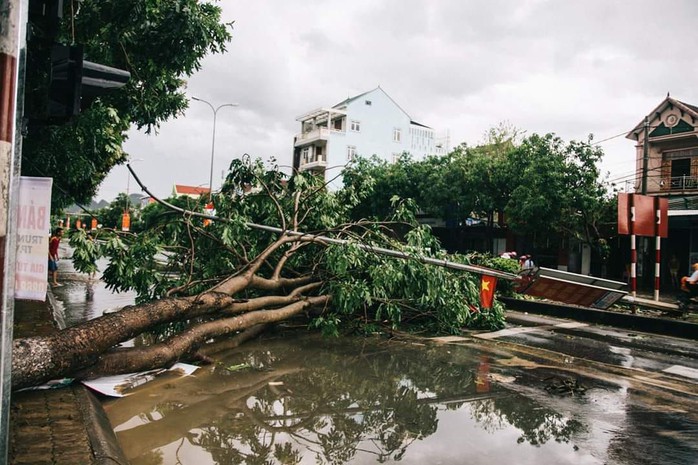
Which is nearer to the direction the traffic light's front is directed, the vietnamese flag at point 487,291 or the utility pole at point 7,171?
the vietnamese flag

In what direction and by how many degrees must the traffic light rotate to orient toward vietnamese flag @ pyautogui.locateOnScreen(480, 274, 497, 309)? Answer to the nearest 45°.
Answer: approximately 45° to its left

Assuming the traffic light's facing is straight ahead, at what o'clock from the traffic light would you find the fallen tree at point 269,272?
The fallen tree is roughly at 10 o'clock from the traffic light.

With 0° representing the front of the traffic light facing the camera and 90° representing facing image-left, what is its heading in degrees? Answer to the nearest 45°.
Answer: approximately 270°

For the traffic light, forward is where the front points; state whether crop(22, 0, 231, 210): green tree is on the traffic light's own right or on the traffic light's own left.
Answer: on the traffic light's own left

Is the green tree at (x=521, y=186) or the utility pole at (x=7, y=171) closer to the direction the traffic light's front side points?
the green tree

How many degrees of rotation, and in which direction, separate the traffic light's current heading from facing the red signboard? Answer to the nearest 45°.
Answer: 0° — it already faces it

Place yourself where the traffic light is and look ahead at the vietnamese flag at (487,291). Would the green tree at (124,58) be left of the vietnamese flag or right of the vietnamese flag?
left

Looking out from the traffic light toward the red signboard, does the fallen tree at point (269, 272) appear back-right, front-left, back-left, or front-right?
front-left
